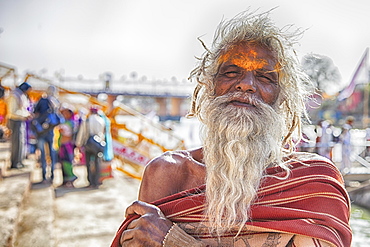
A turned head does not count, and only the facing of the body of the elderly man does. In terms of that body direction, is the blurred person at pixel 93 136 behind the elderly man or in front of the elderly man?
behind

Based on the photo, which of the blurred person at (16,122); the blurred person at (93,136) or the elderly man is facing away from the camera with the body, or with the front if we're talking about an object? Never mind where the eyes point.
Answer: the blurred person at (93,136)

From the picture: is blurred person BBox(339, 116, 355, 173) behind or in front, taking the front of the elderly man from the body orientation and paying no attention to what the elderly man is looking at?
behind

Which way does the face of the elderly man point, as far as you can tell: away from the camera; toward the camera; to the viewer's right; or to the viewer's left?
toward the camera

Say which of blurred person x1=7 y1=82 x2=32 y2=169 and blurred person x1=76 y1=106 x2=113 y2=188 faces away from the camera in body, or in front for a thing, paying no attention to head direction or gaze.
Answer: blurred person x1=76 y1=106 x2=113 y2=188

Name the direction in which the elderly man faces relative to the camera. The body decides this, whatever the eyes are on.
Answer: toward the camera

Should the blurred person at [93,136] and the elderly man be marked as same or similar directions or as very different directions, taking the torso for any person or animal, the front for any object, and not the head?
very different directions
